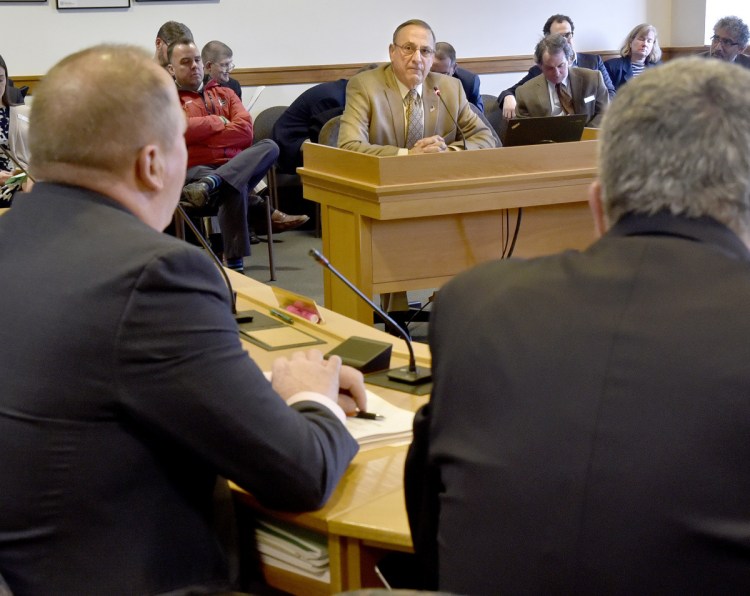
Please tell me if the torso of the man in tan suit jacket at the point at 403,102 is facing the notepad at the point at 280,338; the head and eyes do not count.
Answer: yes

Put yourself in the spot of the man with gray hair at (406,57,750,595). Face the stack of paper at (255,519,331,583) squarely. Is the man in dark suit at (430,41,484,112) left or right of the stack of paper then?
right

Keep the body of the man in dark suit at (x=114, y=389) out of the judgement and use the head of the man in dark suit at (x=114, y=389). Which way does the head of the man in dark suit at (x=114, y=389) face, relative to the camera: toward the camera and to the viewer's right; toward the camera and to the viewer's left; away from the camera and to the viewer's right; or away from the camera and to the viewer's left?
away from the camera and to the viewer's right

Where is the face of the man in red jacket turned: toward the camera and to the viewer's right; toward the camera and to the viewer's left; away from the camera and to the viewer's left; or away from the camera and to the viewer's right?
toward the camera and to the viewer's right

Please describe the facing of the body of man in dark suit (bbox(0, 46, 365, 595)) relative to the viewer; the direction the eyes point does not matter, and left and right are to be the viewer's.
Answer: facing away from the viewer and to the right of the viewer

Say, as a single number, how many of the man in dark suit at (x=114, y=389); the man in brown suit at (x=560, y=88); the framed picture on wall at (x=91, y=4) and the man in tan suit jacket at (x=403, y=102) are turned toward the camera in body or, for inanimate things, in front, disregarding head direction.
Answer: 3

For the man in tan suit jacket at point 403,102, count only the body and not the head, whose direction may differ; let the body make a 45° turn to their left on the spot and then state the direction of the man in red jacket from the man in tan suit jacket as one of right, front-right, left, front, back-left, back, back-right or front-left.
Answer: back

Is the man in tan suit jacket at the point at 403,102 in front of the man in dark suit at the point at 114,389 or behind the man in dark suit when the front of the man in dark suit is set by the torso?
in front

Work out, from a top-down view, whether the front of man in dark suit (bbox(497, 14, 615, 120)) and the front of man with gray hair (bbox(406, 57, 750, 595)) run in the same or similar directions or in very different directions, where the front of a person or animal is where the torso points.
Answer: very different directions

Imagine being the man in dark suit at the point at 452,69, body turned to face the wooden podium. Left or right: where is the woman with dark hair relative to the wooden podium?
right

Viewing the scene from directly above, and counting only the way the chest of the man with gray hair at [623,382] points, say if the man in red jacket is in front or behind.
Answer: in front

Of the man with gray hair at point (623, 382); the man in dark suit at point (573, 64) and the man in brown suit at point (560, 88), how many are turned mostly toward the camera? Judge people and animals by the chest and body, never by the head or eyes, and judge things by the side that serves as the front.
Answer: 2

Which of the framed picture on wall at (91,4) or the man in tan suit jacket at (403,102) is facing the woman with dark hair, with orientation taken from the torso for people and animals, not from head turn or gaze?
the framed picture on wall
